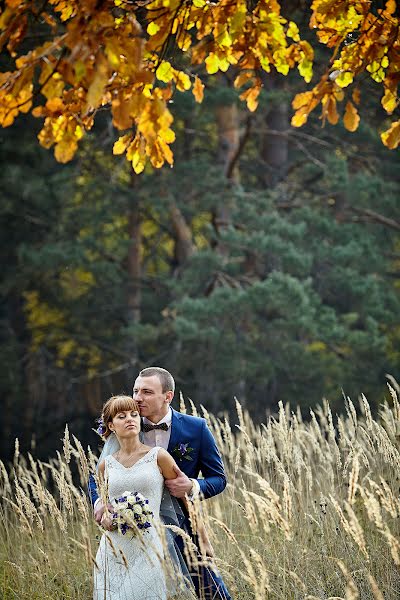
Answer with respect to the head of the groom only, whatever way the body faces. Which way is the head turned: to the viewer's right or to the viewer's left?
to the viewer's left

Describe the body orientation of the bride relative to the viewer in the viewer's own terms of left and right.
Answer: facing the viewer

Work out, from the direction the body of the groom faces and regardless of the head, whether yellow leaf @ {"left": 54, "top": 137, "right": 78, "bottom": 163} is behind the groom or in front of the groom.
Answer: in front

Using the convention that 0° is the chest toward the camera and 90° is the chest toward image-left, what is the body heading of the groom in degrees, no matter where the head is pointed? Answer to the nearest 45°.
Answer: approximately 45°

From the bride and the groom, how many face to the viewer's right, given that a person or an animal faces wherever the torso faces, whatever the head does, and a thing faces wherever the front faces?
0

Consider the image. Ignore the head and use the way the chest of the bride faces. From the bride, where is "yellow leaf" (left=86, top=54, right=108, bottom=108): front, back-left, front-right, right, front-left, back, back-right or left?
front

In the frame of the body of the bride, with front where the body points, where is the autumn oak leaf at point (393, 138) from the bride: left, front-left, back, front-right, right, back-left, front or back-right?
left
